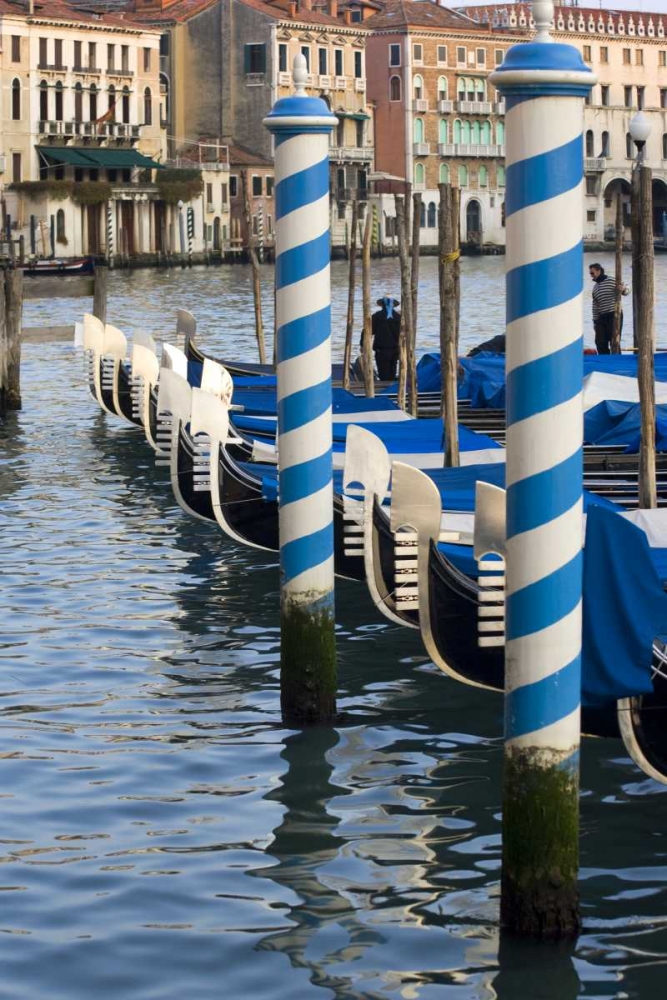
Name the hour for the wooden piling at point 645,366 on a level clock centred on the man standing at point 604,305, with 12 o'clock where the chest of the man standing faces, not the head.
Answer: The wooden piling is roughly at 9 o'clock from the man standing.

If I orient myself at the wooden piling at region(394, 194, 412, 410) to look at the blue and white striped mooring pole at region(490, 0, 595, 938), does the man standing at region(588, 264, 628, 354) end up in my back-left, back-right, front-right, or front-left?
back-left

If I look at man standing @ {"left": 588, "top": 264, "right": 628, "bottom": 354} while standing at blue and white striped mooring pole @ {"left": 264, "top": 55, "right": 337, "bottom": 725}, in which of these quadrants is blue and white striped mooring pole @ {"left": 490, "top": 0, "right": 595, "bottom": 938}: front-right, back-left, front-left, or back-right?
back-right

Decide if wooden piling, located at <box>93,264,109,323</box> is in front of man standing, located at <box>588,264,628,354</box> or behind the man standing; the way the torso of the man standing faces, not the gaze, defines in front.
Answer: in front

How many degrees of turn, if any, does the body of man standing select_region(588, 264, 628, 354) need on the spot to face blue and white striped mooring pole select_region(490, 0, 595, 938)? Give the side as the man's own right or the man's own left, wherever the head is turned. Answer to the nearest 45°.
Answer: approximately 90° to the man's own left
